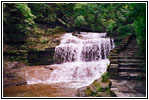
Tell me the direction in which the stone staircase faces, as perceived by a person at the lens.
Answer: facing the viewer
